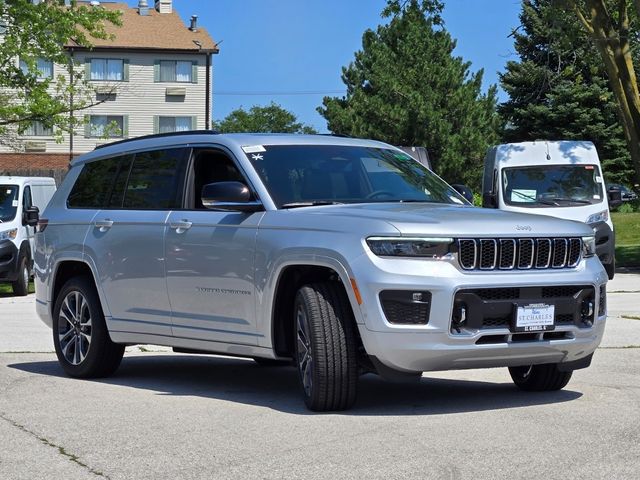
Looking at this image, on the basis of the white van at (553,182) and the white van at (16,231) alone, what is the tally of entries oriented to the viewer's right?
0

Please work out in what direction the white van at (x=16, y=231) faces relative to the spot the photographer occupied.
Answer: facing the viewer and to the left of the viewer

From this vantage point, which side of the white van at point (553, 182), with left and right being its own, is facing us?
front

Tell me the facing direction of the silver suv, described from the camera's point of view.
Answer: facing the viewer and to the right of the viewer

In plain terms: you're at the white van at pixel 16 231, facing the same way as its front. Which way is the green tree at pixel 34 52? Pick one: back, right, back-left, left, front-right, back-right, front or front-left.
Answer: back-right

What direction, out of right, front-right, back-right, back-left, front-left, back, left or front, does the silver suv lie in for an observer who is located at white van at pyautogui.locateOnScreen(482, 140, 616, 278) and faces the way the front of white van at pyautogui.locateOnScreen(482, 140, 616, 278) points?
front

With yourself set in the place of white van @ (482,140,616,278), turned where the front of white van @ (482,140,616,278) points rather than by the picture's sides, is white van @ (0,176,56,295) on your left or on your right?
on your right

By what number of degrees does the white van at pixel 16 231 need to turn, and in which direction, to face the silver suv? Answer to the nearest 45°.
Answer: approximately 45° to its left

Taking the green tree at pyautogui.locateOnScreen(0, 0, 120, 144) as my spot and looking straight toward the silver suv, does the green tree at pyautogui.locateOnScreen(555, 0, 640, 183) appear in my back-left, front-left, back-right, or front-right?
front-left

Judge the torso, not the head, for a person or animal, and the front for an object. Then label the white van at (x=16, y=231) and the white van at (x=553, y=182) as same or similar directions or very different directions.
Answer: same or similar directions
